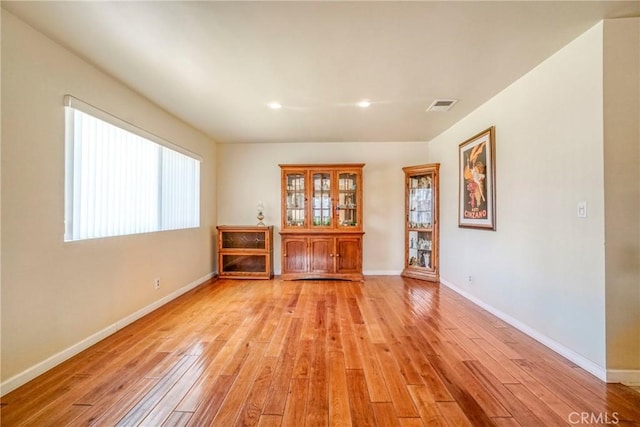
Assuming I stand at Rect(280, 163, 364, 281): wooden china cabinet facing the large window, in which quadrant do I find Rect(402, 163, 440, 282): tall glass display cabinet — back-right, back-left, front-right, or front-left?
back-left

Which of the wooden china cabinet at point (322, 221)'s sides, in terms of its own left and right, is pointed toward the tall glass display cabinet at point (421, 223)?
left

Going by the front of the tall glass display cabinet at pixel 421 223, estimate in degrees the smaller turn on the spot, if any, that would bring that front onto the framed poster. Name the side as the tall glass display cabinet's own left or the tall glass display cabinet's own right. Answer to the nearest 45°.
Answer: approximately 90° to the tall glass display cabinet's own left

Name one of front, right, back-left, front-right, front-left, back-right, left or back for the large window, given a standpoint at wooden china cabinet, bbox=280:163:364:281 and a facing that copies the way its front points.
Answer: front-right

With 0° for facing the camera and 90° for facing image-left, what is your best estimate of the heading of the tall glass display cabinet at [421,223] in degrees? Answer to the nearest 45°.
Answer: approximately 45°

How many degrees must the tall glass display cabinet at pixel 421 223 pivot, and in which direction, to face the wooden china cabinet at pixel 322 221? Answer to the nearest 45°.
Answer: approximately 45° to its right

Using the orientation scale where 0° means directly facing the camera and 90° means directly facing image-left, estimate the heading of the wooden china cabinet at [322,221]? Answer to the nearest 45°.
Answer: approximately 0°
